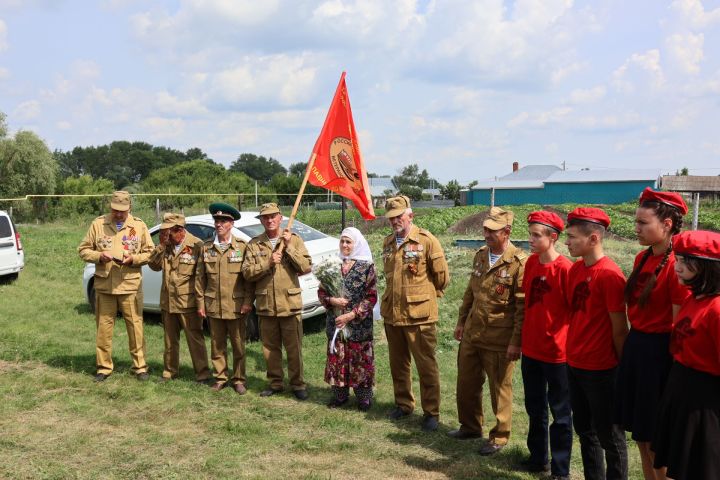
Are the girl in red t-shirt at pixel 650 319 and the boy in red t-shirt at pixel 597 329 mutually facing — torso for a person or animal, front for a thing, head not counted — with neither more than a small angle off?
no

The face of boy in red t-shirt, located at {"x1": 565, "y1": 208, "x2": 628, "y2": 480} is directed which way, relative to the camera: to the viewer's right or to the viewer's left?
to the viewer's left

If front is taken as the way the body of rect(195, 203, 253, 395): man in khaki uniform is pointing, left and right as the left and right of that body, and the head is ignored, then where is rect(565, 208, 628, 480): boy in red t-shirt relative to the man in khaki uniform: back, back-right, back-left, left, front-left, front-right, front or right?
front-left

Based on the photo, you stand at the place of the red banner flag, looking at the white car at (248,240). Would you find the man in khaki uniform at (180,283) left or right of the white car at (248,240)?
left

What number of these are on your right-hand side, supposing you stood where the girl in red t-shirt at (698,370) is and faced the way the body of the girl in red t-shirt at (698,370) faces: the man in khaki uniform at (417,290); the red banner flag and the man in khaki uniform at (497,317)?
3

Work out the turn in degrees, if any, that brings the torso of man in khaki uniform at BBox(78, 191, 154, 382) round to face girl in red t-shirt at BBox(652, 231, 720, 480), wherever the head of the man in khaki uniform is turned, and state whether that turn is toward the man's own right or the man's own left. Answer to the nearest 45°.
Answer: approximately 45° to the man's own left

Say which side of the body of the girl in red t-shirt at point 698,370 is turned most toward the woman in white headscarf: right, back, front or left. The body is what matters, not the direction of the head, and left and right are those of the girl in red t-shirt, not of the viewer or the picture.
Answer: right

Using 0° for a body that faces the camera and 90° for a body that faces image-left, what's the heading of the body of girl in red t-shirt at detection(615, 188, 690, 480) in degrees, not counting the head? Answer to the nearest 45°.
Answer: approximately 45°

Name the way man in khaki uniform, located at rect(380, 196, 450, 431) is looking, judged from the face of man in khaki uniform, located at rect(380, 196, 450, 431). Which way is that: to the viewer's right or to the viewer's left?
to the viewer's left

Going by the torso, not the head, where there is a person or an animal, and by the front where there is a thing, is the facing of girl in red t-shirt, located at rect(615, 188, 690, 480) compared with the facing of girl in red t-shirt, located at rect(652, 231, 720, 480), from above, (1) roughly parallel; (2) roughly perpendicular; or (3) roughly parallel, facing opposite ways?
roughly parallel

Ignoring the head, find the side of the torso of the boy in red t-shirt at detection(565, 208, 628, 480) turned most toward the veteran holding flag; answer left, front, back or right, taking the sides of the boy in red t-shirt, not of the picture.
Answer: right

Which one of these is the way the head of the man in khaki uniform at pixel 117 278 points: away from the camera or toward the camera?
toward the camera

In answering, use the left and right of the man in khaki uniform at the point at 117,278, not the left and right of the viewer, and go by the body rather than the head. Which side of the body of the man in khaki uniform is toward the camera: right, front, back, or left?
front

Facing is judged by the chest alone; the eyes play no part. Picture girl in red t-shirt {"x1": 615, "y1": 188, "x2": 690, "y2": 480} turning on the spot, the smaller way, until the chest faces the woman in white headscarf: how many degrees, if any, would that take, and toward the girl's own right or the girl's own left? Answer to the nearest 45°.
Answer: approximately 90° to the girl's own right

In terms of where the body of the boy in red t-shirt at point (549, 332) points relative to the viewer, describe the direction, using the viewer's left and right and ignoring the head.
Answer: facing the viewer and to the left of the viewer

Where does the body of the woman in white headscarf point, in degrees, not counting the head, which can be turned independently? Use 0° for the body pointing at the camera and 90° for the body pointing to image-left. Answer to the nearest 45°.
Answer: approximately 45°

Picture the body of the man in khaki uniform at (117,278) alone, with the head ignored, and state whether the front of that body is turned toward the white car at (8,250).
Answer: no

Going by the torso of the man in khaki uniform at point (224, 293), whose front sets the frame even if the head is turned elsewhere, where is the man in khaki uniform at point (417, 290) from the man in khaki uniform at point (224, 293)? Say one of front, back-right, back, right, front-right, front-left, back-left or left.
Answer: front-left

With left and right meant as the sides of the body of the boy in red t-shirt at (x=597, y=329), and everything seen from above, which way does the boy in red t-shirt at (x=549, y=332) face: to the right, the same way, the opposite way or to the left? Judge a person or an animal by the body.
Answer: the same way

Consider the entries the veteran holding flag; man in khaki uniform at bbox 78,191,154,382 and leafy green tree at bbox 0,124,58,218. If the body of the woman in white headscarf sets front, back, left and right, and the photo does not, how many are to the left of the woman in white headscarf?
0

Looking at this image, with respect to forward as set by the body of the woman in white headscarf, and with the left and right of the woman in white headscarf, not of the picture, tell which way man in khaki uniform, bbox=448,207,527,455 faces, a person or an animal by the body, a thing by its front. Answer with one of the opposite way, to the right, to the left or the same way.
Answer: the same way
